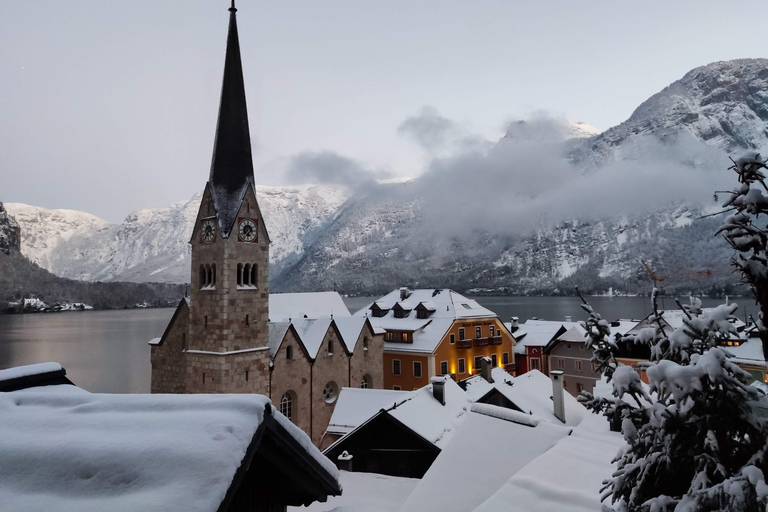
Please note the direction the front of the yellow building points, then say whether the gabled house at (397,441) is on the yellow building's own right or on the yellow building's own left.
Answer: on the yellow building's own right

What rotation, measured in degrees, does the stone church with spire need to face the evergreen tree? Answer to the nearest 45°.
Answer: approximately 45° to its left

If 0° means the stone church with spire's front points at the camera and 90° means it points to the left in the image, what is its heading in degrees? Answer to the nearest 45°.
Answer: approximately 45°

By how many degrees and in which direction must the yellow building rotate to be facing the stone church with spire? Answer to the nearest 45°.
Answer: approximately 90° to its right

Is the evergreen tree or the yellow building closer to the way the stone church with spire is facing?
the evergreen tree

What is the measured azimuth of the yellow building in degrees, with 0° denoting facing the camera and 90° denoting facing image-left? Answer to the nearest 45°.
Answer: approximately 315°

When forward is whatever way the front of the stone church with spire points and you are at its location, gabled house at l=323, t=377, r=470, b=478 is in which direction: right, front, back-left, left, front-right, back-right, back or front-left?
left

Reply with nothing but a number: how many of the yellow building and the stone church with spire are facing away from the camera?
0

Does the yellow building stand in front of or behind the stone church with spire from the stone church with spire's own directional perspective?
behind
